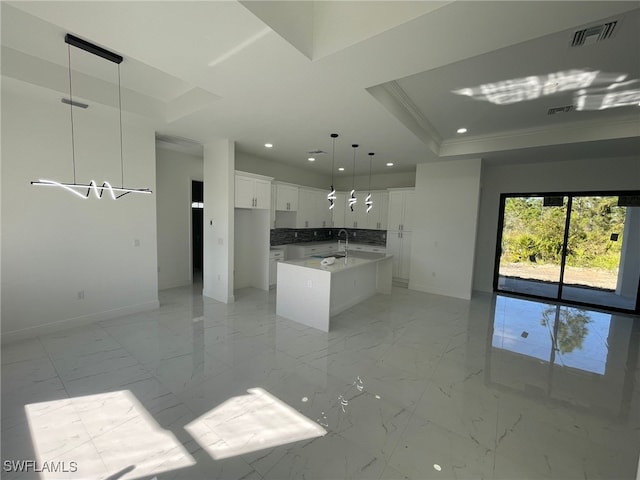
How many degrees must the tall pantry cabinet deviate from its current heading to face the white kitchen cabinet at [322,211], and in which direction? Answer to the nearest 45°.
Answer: approximately 90° to its right

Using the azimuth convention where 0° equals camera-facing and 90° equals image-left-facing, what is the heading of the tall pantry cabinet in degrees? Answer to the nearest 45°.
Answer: approximately 0°

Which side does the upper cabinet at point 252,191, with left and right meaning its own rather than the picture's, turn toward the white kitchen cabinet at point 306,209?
left

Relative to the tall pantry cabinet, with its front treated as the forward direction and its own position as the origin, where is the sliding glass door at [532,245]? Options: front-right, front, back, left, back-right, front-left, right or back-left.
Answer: left

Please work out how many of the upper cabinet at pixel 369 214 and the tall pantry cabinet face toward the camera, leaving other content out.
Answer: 2

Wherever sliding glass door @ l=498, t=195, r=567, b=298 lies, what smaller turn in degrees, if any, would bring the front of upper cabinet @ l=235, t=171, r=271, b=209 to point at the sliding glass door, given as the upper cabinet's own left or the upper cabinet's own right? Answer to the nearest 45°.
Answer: approximately 45° to the upper cabinet's own left

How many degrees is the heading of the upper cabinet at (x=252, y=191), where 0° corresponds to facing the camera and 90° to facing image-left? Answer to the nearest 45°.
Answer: approximately 315°

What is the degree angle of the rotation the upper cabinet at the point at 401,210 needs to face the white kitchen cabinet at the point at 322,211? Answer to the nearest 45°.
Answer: approximately 90° to its right

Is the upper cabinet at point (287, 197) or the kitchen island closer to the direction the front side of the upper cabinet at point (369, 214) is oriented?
the kitchen island

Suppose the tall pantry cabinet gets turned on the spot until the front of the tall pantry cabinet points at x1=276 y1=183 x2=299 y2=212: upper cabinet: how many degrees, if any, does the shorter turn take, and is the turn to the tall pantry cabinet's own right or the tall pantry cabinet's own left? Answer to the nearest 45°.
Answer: approximately 45° to the tall pantry cabinet's own right

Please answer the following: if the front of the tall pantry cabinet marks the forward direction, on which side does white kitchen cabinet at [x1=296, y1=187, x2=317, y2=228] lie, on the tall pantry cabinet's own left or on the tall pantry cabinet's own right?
on the tall pantry cabinet's own right
